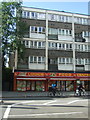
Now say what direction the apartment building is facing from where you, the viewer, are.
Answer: facing the viewer

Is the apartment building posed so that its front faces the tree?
no
